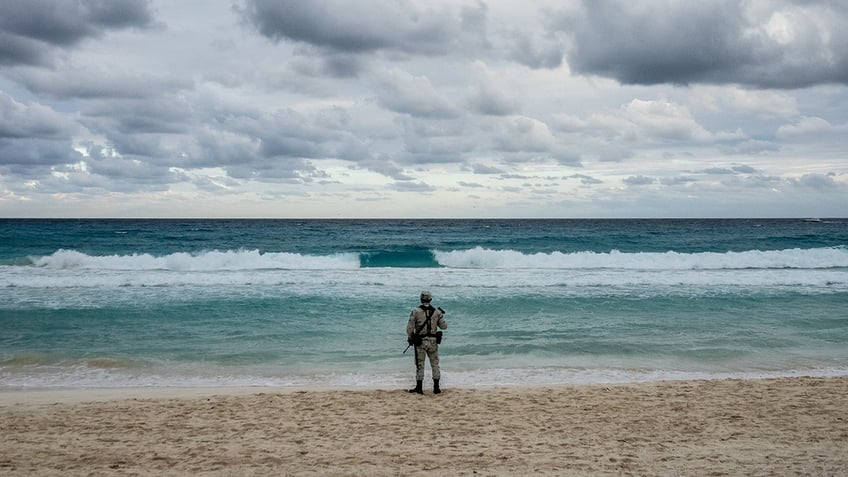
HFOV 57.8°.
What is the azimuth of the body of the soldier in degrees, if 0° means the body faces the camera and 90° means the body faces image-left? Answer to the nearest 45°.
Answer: approximately 180°
